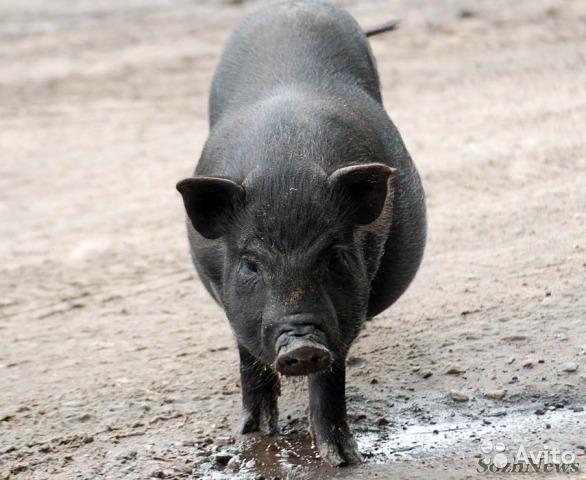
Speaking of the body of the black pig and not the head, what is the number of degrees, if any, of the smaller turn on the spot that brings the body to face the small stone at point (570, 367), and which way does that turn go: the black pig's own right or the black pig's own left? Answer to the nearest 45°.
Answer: approximately 90° to the black pig's own left

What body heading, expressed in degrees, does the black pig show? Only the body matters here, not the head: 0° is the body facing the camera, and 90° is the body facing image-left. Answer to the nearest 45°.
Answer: approximately 0°
